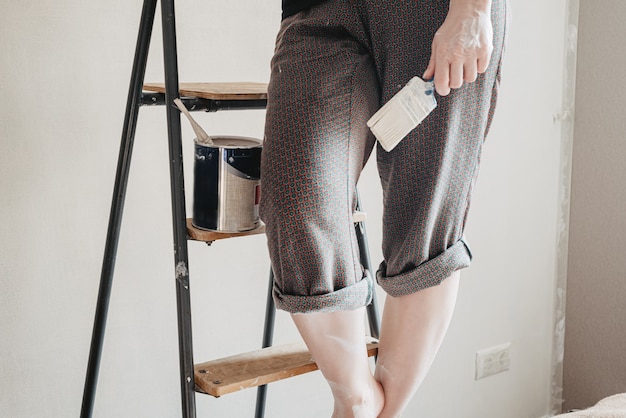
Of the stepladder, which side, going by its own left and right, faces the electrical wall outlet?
left

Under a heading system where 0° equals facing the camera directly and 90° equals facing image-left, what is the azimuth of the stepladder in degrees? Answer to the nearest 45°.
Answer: approximately 315°

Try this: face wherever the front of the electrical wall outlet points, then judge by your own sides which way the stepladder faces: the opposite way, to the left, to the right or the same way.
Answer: the same way

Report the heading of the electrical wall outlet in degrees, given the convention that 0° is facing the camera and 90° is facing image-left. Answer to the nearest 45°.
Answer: approximately 315°

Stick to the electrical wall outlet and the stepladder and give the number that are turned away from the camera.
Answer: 0
